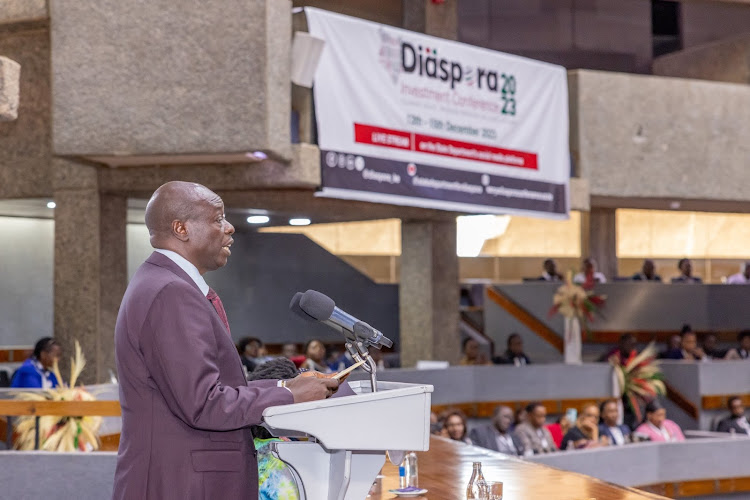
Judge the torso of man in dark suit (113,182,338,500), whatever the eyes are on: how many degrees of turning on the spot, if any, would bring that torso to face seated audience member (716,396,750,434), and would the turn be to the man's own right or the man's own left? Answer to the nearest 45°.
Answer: approximately 45° to the man's own left

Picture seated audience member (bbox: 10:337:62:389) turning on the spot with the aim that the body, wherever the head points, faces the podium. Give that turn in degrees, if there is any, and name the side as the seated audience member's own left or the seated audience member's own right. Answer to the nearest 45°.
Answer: approximately 45° to the seated audience member's own right

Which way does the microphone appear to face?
to the viewer's left

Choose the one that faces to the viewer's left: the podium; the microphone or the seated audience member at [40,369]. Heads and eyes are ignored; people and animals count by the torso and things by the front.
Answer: the microphone

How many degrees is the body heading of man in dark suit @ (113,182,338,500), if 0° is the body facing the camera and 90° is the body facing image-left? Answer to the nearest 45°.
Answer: approximately 270°

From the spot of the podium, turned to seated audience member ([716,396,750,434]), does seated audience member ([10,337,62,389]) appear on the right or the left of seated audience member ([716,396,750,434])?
left

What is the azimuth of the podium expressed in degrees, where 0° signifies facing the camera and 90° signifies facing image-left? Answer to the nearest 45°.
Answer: approximately 270°

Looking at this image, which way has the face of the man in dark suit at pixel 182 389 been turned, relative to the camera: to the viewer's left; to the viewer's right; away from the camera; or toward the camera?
to the viewer's right
